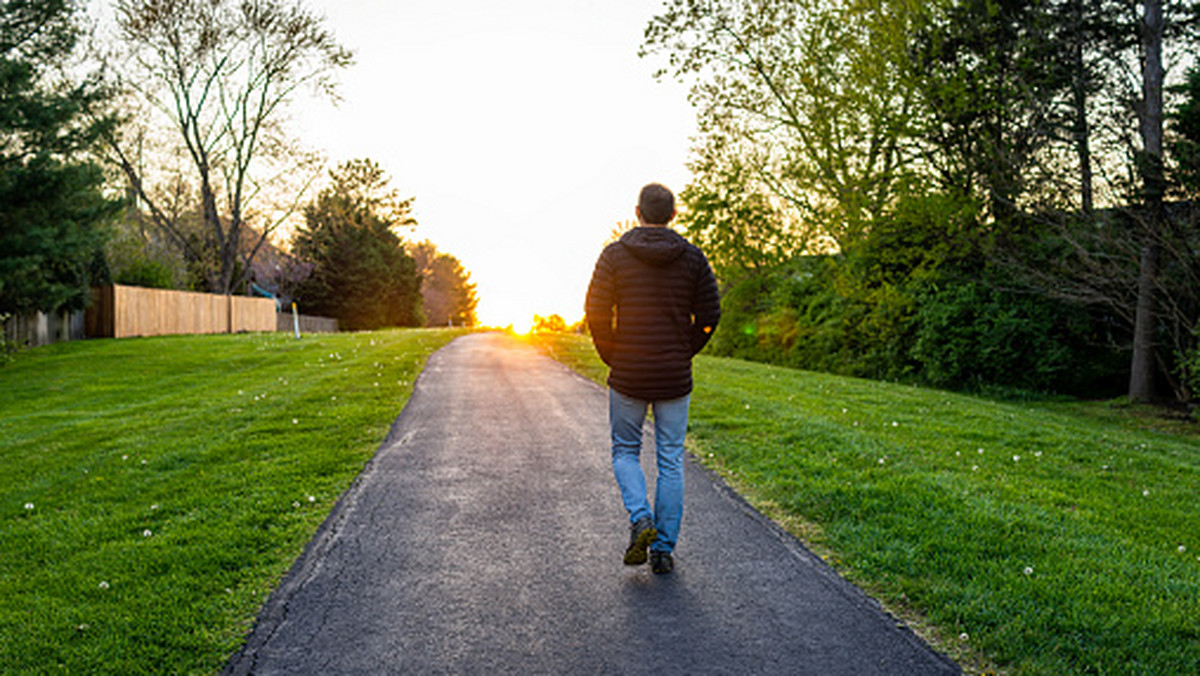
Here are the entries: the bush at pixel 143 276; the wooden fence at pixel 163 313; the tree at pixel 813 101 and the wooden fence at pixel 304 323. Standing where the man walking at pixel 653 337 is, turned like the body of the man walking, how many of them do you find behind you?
0

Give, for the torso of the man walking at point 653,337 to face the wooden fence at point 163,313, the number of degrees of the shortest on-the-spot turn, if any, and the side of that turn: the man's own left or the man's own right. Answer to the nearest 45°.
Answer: approximately 45° to the man's own left

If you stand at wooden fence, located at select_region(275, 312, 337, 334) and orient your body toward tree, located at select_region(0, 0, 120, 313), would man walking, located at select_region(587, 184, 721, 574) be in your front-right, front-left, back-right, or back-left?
front-left

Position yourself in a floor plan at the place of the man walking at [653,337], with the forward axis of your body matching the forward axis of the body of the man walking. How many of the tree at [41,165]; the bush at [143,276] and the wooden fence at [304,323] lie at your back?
0

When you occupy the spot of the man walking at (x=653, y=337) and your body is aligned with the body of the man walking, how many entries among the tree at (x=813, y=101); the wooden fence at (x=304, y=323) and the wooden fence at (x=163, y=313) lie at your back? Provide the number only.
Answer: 0

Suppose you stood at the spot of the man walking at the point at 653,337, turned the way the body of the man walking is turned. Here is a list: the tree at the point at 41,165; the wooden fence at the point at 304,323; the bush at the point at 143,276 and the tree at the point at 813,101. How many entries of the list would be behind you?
0

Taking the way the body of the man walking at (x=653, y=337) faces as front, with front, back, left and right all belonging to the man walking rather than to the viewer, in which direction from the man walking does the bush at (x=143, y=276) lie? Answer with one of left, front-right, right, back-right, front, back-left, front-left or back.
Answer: front-left

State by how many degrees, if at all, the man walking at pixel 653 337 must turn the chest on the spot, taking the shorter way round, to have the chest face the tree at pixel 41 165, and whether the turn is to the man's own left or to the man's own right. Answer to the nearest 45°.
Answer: approximately 45° to the man's own left

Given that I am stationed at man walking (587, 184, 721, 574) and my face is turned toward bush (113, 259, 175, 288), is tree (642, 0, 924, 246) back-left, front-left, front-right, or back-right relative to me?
front-right

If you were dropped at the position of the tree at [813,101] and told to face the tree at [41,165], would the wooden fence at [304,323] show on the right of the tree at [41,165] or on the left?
right

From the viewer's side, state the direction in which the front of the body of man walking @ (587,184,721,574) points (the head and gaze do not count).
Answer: away from the camera

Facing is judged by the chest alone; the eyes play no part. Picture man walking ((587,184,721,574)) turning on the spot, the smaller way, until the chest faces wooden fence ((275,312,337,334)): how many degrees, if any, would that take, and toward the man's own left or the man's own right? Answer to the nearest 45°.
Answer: approximately 45° to the man's own left
